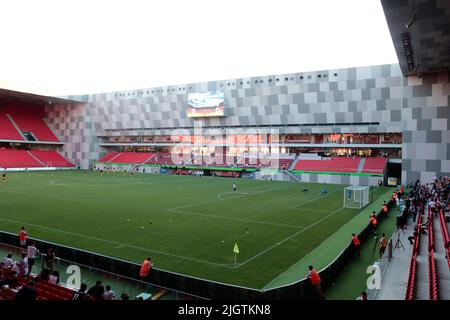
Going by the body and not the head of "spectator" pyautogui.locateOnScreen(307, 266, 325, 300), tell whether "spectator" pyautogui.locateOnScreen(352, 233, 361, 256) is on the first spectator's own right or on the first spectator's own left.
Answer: on the first spectator's own right

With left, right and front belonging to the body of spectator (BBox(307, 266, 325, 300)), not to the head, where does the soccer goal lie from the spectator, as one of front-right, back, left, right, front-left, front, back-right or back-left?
front-right

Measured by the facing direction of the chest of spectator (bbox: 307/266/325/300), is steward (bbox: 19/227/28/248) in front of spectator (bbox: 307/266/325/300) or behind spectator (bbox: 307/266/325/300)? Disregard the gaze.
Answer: in front

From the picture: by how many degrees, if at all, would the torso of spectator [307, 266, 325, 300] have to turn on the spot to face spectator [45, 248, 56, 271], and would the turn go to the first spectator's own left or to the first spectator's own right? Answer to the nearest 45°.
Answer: approximately 45° to the first spectator's own left

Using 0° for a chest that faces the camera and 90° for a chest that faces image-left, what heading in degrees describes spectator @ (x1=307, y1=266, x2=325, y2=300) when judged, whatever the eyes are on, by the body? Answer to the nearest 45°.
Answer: approximately 135°

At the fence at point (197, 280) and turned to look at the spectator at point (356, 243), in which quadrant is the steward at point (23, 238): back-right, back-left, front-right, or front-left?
back-left
